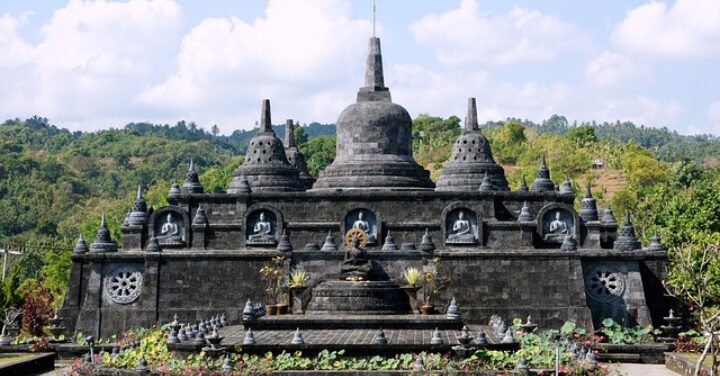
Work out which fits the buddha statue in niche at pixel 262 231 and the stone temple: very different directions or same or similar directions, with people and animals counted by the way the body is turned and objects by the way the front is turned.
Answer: same or similar directions

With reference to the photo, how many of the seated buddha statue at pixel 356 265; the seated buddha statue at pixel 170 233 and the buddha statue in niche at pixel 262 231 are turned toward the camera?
3

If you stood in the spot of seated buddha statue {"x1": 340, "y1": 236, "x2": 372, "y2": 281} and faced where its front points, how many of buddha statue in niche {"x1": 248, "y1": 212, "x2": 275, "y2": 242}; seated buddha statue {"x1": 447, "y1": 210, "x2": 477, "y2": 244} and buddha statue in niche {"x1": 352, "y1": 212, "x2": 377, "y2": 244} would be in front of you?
0

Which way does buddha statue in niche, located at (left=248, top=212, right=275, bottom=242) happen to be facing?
toward the camera

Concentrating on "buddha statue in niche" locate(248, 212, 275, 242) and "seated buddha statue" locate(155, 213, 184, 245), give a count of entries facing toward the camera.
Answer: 2

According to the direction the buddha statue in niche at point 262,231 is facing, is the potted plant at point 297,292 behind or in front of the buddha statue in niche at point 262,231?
in front

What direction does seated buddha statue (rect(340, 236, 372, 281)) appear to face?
toward the camera

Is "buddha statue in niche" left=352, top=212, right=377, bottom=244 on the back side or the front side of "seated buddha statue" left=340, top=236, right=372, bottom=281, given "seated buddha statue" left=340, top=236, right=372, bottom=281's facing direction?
on the back side

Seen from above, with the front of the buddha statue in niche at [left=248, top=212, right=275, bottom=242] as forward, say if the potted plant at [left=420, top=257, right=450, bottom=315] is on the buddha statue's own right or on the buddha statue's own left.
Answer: on the buddha statue's own left

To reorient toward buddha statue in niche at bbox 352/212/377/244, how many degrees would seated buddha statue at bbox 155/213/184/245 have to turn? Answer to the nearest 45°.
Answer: approximately 90° to its left

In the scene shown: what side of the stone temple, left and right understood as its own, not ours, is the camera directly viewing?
front

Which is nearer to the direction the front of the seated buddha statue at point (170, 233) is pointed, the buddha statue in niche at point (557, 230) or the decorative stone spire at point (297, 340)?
the decorative stone spire

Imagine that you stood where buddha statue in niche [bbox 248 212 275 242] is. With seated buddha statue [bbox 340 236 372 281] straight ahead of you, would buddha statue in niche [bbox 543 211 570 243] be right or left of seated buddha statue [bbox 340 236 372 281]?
left

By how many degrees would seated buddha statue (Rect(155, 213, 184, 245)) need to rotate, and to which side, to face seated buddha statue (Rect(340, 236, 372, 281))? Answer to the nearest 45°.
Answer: approximately 45° to its left

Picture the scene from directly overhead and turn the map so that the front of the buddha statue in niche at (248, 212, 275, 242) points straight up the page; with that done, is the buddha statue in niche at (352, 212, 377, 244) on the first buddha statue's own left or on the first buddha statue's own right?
on the first buddha statue's own left

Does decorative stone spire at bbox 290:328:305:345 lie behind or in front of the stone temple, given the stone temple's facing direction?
in front
